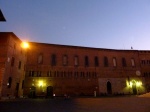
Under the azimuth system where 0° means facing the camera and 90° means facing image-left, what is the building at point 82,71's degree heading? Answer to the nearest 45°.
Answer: approximately 0°
